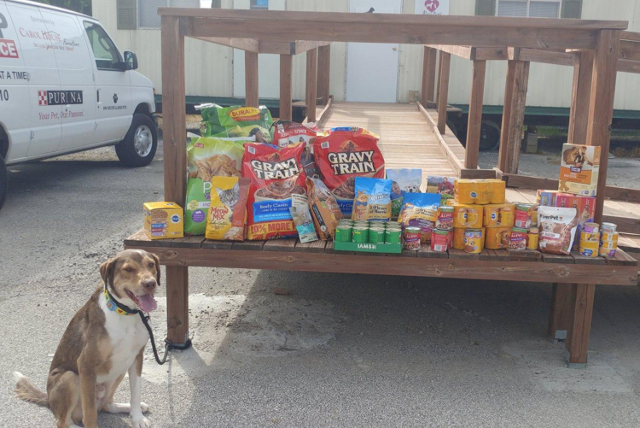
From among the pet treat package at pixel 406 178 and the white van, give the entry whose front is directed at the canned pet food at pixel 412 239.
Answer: the pet treat package

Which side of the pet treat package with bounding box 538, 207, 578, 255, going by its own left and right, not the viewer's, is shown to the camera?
front

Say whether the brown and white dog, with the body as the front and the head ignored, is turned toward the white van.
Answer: no

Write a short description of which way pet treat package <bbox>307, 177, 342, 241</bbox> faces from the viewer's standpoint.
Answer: facing the viewer

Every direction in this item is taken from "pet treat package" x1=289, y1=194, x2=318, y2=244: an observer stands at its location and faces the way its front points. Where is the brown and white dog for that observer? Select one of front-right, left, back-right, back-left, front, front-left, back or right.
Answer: front-right

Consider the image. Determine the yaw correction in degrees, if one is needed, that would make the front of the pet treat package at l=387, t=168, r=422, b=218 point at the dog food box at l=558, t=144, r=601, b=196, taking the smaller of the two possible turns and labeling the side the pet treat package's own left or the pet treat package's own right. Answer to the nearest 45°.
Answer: approximately 90° to the pet treat package's own left

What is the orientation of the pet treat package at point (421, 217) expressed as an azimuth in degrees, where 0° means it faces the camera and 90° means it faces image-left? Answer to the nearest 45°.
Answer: approximately 0°

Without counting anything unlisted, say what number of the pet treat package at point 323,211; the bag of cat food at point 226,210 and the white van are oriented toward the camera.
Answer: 2

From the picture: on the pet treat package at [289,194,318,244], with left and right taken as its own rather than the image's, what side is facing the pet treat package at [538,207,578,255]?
left

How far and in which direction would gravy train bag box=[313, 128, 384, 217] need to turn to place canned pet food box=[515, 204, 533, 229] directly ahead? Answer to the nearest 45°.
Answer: approximately 45° to its left

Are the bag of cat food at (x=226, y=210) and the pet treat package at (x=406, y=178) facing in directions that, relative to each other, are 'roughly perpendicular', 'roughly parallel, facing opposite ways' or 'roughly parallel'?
roughly parallel

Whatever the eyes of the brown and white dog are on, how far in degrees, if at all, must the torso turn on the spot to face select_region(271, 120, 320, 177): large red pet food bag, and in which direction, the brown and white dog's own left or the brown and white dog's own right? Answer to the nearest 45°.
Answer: approximately 90° to the brown and white dog's own left

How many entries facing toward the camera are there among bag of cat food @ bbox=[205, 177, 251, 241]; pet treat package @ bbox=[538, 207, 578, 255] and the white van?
2

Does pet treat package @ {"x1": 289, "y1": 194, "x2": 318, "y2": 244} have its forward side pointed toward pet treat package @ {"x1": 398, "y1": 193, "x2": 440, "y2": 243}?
no

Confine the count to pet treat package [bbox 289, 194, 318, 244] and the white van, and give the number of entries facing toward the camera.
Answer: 1

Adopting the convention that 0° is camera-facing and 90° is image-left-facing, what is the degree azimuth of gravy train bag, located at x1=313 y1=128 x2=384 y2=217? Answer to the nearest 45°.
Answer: approximately 0°

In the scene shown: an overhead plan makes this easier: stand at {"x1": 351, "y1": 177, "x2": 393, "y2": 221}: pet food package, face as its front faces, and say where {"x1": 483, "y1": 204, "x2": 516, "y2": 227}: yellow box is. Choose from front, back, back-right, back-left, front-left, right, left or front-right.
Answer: left

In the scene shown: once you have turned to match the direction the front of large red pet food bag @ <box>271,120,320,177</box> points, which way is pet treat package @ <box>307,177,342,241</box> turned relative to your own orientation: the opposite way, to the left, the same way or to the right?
the same way

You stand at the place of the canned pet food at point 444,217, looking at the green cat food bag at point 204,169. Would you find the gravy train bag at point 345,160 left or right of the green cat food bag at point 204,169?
right

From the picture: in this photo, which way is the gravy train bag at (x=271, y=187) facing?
toward the camera

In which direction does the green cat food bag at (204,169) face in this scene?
toward the camera

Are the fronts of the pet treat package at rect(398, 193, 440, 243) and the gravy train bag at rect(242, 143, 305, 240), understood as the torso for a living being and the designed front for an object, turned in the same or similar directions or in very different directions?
same or similar directions

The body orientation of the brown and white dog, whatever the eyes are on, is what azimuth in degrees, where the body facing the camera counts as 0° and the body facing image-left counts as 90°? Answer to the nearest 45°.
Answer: approximately 315°
